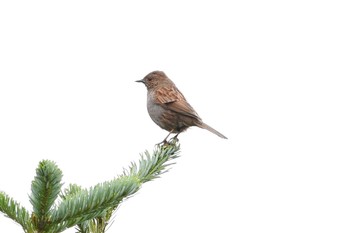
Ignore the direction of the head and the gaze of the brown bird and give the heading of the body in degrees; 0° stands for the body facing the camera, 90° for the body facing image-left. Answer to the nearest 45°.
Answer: approximately 90°
